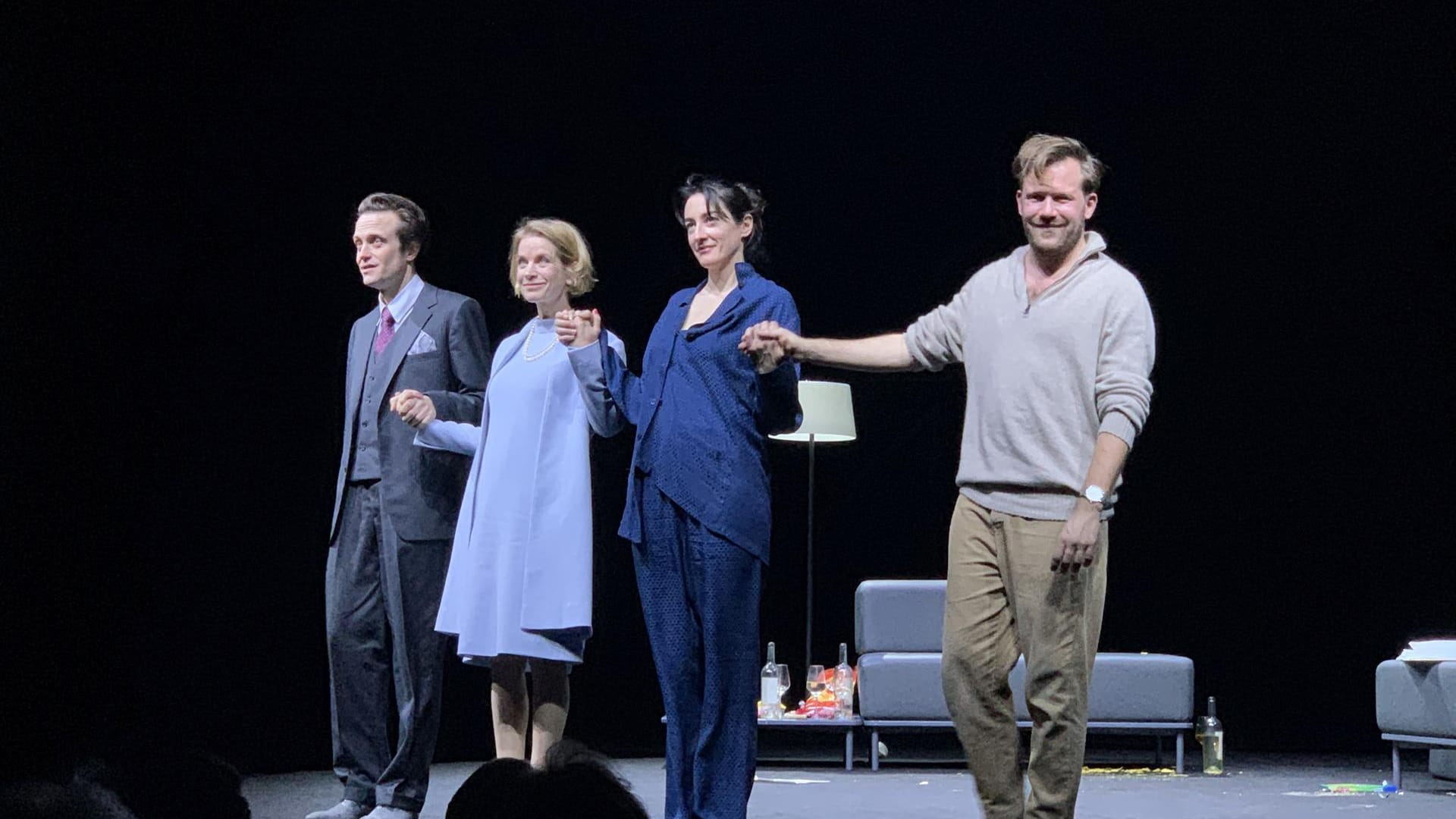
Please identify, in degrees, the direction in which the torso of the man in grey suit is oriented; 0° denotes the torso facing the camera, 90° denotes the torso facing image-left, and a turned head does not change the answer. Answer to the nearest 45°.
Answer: approximately 45°

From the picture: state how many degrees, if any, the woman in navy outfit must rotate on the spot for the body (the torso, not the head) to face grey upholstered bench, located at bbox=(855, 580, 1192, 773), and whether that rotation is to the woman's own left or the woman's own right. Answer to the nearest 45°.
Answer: approximately 180°

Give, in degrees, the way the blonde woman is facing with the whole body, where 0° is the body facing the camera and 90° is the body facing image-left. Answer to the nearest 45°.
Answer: approximately 45°

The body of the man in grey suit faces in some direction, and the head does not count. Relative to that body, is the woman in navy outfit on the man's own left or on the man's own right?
on the man's own left

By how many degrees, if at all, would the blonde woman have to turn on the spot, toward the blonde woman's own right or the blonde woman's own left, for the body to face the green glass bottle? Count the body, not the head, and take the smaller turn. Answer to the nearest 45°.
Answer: approximately 180°

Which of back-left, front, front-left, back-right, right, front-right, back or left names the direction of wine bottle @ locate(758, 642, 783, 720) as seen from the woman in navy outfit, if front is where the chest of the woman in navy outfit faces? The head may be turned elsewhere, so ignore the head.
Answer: back-right

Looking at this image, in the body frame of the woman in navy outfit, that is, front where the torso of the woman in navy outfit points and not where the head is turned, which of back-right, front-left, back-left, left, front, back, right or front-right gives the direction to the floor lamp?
back-right
